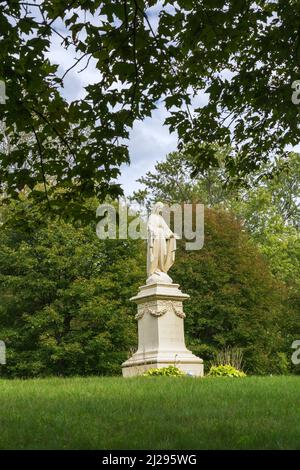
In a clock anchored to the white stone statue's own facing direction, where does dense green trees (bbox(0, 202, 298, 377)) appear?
The dense green trees is roughly at 7 o'clock from the white stone statue.

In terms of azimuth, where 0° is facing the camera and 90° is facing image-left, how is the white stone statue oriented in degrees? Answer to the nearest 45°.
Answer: approximately 315°
